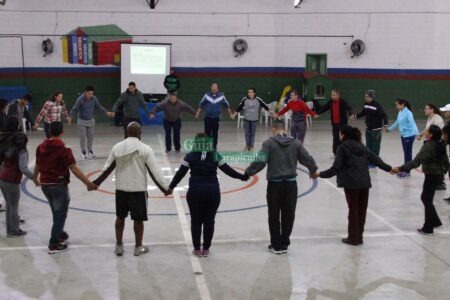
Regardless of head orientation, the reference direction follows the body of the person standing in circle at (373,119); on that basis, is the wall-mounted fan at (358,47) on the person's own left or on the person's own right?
on the person's own right

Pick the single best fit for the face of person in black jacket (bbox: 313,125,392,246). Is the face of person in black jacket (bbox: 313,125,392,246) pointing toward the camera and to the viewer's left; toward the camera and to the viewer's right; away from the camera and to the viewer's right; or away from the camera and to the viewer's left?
away from the camera and to the viewer's left

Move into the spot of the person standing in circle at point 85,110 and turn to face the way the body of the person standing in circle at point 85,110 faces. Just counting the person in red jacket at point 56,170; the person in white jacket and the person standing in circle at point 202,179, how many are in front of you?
3

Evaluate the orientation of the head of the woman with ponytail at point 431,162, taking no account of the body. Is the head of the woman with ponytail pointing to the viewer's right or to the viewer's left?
to the viewer's left

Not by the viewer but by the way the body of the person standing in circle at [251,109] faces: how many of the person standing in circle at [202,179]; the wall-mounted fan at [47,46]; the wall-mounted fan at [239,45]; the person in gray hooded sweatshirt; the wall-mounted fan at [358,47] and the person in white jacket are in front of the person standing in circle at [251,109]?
3

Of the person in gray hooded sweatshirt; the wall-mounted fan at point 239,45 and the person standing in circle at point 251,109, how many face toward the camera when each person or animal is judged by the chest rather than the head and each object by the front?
2

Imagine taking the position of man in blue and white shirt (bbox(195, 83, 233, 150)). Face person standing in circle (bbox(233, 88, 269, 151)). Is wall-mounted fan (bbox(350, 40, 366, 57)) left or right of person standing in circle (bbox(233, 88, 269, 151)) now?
left

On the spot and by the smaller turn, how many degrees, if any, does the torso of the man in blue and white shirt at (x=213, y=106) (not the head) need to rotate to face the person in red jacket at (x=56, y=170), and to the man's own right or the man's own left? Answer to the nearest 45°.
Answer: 0° — they already face them

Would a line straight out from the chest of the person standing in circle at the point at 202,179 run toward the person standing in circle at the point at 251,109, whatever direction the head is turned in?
yes

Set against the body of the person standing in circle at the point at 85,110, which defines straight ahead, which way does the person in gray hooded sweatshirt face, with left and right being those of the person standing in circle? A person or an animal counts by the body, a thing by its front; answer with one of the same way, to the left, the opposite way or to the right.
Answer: the opposite way
